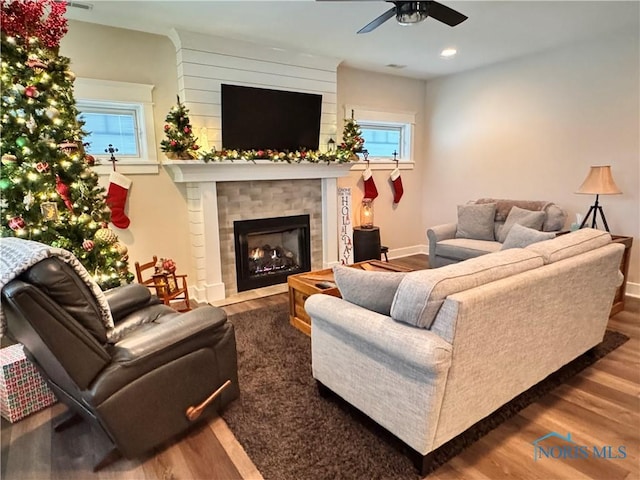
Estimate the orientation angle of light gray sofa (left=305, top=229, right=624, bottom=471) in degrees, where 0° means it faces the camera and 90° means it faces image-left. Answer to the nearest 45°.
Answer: approximately 135°

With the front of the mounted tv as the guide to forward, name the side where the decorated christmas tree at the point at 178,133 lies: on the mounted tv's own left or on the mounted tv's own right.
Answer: on the mounted tv's own right

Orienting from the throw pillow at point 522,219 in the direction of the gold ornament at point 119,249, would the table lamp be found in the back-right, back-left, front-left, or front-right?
back-left

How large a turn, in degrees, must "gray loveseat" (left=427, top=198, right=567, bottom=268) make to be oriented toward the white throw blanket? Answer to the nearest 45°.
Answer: approximately 45° to its left

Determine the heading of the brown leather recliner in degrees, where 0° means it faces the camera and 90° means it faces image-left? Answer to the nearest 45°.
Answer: approximately 225°

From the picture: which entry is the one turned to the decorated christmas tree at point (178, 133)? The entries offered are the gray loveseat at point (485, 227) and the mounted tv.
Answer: the gray loveseat

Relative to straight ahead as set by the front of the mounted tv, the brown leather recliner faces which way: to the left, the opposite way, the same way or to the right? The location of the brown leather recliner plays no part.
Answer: to the left

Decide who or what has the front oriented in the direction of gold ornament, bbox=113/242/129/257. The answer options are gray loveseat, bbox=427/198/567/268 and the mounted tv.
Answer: the gray loveseat

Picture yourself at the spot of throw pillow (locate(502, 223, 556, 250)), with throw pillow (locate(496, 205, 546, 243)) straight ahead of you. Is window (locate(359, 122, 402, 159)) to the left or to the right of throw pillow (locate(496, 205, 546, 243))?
left

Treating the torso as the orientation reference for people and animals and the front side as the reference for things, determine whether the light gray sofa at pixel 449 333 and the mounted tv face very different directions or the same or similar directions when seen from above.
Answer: very different directions
